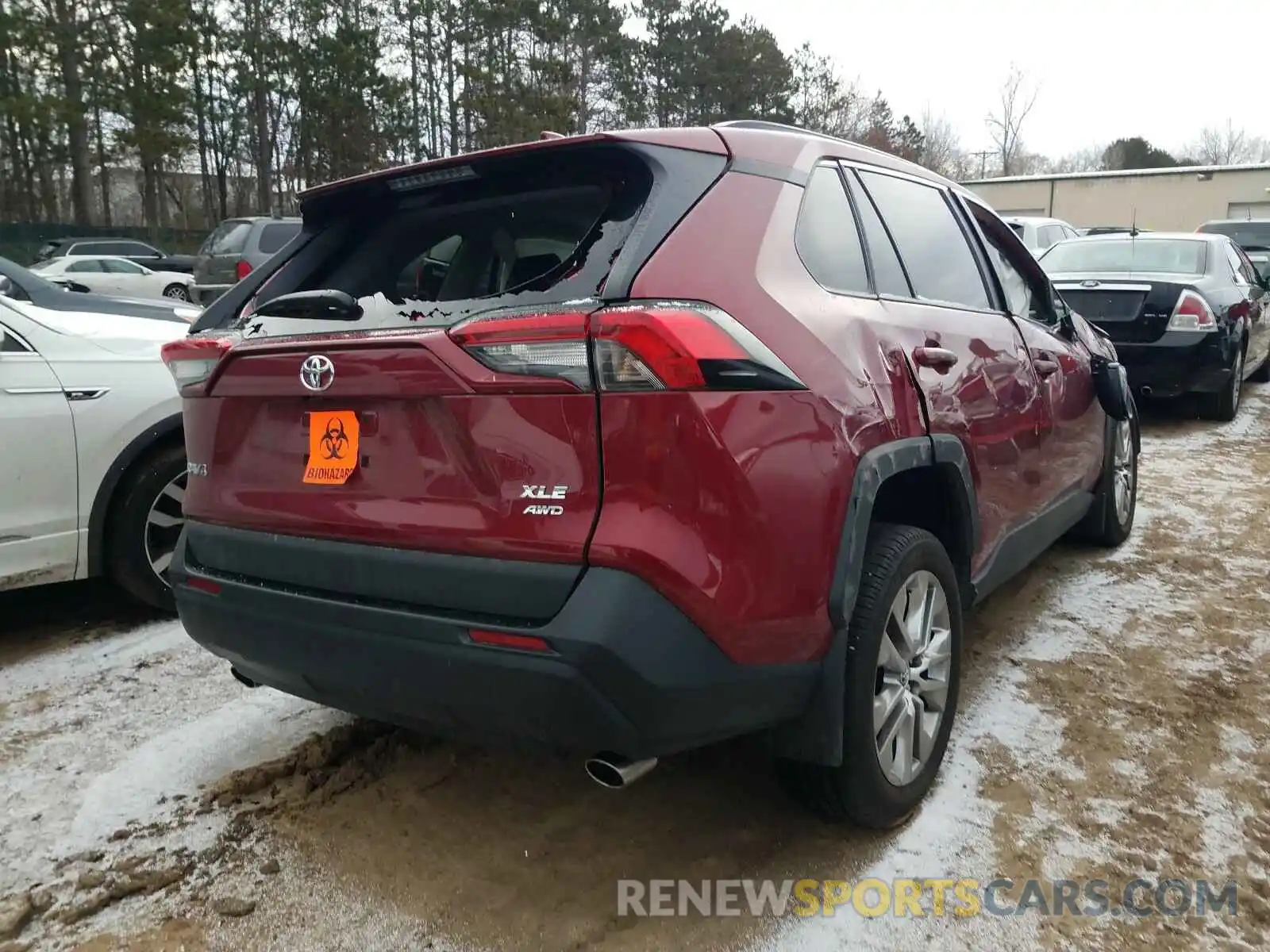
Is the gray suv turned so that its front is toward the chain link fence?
no

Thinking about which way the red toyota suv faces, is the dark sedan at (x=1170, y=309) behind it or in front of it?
in front

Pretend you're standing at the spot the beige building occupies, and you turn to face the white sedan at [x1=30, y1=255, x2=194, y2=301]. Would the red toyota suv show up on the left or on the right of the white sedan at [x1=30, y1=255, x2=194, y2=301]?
left

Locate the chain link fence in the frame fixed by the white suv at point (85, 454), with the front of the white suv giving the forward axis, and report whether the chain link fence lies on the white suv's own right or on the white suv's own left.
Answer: on the white suv's own left

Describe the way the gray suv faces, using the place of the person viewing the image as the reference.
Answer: facing away from the viewer and to the right of the viewer

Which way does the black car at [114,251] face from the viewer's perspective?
to the viewer's right

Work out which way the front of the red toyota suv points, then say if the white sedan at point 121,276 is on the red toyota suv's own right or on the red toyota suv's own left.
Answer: on the red toyota suv's own left

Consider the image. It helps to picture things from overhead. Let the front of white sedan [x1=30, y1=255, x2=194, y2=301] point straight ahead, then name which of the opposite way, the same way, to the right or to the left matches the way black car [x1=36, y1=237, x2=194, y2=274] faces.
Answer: the same way

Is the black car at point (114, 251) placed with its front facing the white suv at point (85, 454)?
no

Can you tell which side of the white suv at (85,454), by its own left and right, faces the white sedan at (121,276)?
left

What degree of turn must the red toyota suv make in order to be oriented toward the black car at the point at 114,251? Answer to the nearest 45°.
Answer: approximately 90° to its left

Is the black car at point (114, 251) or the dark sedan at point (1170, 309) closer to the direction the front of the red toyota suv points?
the dark sedan

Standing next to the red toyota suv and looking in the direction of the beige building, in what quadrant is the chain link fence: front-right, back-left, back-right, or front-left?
front-left

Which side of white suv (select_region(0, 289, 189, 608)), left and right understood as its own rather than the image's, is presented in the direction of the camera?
right
